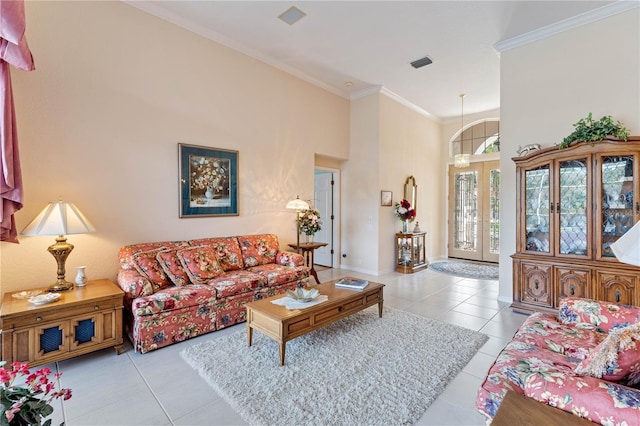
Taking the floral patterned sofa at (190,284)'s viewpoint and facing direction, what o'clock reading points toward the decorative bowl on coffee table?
The decorative bowl on coffee table is roughly at 12 o'clock from the floral patterned sofa.

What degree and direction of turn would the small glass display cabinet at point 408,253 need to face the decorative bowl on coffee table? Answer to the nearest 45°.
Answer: approximately 45° to its right

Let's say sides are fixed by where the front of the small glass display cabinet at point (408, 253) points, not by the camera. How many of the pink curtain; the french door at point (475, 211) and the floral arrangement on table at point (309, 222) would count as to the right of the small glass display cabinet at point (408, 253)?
2

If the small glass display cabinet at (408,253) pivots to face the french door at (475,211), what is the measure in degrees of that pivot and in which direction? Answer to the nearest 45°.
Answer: approximately 90° to its left

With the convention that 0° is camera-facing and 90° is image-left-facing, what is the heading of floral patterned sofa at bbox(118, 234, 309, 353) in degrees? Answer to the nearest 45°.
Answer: approximately 315°

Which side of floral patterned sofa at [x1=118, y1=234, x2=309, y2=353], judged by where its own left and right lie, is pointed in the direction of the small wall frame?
left

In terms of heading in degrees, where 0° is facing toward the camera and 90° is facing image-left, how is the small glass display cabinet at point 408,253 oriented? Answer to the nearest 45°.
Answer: approximately 315°

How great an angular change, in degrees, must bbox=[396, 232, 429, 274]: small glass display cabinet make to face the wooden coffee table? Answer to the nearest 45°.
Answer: approximately 45° to its right

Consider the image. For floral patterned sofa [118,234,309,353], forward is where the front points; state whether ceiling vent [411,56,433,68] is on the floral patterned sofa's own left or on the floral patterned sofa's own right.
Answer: on the floral patterned sofa's own left
